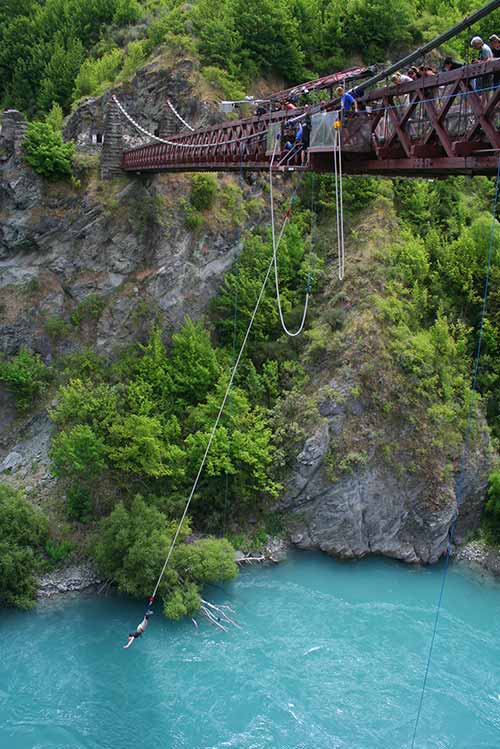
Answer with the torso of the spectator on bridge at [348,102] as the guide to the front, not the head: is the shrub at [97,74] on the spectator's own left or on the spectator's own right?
on the spectator's own right

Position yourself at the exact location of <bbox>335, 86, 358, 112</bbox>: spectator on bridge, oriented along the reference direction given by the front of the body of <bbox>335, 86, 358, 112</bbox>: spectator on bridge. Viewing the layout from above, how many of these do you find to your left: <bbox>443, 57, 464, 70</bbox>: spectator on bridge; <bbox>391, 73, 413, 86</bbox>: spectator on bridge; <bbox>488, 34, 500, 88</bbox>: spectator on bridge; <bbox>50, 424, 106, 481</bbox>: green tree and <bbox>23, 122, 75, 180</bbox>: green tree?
3

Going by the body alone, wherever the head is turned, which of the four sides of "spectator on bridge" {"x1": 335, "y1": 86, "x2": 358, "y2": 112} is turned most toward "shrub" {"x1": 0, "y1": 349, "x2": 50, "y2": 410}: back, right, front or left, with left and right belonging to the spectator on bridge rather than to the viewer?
right

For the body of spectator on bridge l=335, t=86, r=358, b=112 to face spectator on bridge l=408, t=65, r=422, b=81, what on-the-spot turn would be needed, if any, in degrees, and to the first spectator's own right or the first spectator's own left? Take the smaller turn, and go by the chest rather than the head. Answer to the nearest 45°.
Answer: approximately 90° to the first spectator's own left

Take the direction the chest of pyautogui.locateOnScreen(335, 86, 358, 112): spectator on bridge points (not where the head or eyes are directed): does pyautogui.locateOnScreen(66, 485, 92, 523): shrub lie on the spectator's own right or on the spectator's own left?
on the spectator's own right

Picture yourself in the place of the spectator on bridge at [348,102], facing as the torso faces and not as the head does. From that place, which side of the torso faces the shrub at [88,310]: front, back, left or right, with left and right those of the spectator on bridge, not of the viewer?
right

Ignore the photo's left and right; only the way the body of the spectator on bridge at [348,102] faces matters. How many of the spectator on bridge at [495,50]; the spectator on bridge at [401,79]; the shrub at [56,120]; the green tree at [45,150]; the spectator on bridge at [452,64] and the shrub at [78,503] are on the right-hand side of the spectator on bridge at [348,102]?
3

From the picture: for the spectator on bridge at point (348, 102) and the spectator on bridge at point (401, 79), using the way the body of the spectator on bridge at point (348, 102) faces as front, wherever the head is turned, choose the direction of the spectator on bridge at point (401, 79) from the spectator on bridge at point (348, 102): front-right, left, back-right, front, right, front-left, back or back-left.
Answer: left

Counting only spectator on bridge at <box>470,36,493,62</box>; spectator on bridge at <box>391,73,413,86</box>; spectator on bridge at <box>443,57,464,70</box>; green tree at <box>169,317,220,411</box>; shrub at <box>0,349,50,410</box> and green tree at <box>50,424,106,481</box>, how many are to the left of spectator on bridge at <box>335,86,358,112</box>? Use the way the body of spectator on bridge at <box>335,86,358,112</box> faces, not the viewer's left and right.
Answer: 3

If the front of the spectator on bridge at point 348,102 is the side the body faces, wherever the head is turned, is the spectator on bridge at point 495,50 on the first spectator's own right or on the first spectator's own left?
on the first spectator's own left

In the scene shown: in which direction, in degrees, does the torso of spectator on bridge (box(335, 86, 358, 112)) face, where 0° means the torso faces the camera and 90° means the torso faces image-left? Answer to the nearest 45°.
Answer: approximately 45°

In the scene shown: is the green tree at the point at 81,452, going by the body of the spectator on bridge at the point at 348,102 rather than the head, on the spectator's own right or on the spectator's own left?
on the spectator's own right
